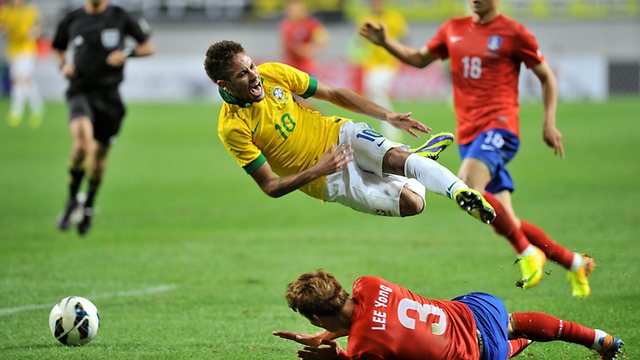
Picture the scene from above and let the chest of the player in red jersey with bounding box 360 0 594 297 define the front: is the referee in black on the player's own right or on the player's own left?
on the player's own right

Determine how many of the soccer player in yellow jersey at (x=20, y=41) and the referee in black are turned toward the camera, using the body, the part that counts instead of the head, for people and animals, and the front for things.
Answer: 2

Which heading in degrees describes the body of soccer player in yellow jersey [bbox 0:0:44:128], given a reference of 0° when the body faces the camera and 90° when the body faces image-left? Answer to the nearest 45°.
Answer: approximately 0°

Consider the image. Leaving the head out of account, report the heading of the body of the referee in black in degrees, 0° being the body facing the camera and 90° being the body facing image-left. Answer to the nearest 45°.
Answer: approximately 0°

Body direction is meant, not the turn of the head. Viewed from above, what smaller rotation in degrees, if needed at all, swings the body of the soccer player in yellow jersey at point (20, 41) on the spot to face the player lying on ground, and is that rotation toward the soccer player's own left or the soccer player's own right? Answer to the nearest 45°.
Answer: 0° — they already face them

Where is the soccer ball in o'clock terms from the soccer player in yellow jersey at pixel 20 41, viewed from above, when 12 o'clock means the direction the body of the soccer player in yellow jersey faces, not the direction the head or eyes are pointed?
The soccer ball is roughly at 12 o'clock from the soccer player in yellow jersey.

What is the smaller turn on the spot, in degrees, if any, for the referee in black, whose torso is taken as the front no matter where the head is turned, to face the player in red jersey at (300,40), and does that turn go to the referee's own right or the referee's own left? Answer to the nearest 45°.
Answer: approximately 135° to the referee's own left

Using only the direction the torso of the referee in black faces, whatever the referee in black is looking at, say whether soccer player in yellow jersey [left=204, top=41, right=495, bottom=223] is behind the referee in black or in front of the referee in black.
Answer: in front

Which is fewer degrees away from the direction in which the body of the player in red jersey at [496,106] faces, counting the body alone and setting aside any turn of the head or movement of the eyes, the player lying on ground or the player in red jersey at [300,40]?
the player lying on ground

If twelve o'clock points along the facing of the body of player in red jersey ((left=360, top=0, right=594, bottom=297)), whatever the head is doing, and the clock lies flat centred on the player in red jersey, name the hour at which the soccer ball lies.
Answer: The soccer ball is roughly at 12 o'clock from the player in red jersey.
